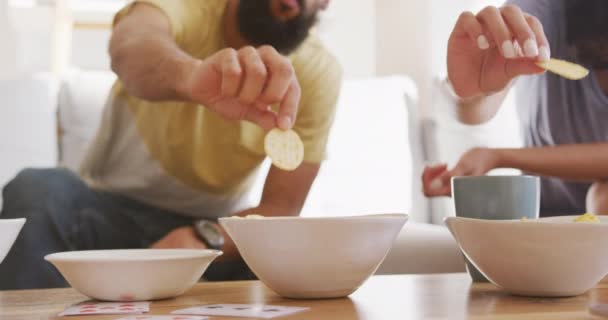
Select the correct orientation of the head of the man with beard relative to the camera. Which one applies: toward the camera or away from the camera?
toward the camera

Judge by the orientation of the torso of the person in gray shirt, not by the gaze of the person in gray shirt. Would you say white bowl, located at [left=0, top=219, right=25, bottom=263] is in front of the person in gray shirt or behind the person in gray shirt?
in front

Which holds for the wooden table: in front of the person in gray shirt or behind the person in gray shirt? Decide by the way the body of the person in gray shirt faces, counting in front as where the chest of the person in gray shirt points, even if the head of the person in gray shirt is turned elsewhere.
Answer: in front

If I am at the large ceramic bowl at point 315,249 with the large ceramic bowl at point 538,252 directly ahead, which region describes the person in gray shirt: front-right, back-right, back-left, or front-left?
front-left

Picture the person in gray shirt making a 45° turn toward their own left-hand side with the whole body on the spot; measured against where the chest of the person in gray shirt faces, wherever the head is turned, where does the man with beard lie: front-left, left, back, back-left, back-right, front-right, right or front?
right

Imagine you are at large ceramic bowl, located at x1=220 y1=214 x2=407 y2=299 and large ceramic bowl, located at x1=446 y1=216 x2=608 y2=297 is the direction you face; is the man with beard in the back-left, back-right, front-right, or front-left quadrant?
back-left

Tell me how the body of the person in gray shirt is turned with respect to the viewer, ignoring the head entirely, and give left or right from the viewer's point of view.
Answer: facing the viewer and to the left of the viewer

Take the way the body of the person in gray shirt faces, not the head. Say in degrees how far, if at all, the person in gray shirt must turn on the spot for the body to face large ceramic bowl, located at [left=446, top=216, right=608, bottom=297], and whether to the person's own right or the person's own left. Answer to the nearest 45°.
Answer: approximately 45° to the person's own left

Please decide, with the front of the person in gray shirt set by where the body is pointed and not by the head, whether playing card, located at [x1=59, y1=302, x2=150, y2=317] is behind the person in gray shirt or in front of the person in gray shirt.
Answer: in front

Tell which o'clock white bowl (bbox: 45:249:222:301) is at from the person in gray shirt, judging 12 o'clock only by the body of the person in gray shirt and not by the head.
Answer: The white bowl is roughly at 11 o'clock from the person in gray shirt.

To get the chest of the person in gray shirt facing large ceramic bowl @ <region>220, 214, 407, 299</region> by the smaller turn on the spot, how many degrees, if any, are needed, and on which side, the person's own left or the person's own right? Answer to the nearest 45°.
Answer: approximately 45° to the person's own left
